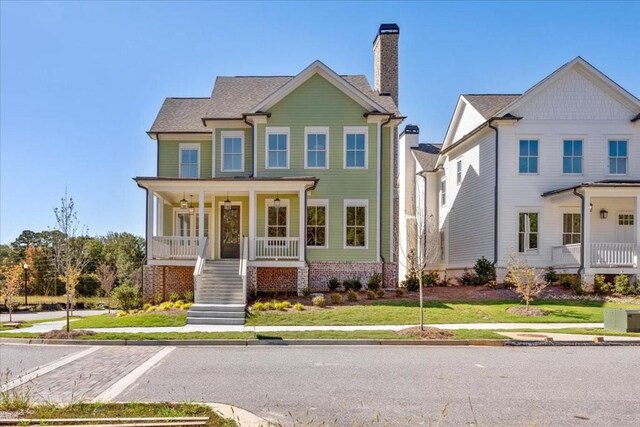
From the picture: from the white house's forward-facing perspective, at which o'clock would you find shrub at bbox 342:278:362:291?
The shrub is roughly at 2 o'clock from the white house.

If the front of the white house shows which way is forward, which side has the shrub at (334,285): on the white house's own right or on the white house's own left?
on the white house's own right

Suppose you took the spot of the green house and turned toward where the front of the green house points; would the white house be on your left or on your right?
on your left

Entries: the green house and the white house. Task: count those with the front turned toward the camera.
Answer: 2

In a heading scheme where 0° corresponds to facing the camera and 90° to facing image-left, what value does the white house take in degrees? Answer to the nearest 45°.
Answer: approximately 0°

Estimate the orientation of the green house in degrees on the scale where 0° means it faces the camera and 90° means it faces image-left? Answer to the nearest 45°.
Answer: approximately 0°

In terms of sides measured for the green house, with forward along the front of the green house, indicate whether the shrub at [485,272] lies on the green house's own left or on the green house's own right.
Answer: on the green house's own left

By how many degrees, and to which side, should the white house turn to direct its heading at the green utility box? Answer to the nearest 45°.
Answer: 0° — it already faces it
